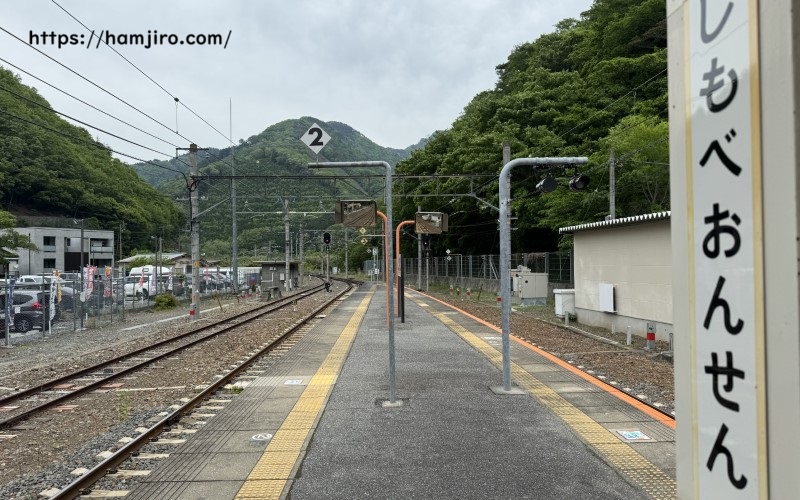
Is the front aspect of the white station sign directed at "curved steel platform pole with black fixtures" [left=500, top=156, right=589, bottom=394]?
no

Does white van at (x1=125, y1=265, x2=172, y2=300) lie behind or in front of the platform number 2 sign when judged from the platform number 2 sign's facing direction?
behind

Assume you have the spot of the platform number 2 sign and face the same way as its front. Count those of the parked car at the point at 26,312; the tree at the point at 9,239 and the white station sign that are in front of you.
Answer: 1

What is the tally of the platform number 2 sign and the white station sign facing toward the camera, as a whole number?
2

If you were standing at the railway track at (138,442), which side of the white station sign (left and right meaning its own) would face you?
right

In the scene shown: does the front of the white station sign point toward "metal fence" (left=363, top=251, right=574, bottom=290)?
no

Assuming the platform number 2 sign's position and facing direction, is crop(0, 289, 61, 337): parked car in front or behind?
behind

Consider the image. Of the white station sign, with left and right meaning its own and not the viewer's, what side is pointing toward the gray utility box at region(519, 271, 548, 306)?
back

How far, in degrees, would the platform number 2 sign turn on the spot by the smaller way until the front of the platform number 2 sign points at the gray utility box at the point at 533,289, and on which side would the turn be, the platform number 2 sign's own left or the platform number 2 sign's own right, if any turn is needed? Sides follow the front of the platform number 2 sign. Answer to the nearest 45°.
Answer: approximately 135° to the platform number 2 sign's own left

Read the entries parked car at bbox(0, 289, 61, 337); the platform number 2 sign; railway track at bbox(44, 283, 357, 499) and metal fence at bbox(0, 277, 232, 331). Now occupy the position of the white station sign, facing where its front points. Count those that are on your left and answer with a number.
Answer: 0

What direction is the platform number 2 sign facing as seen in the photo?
toward the camera

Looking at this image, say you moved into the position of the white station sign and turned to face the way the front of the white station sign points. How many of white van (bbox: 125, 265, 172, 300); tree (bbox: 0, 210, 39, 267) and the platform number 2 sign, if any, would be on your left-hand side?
0

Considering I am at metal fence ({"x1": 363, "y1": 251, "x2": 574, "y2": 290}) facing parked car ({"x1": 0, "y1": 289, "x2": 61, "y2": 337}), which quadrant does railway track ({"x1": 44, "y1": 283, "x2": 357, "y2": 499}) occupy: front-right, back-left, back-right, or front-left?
front-left

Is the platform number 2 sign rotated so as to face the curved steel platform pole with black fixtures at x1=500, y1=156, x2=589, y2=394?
no

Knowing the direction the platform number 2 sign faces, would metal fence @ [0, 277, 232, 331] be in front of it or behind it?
behind

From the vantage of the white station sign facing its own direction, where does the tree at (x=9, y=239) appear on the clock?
The tree is roughly at 4 o'clock from the white station sign.

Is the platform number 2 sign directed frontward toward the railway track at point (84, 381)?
no

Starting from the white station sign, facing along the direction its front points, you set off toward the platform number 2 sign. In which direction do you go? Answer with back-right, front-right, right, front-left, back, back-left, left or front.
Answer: back-right

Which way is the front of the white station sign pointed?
toward the camera
